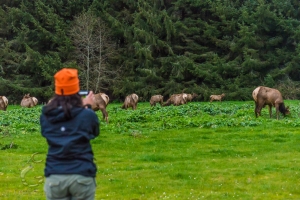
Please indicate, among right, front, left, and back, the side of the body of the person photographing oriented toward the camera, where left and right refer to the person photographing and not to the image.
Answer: back

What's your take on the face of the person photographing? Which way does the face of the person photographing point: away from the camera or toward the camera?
away from the camera

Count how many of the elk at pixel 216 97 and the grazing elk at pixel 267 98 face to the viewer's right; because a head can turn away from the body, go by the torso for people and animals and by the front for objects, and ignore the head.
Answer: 2

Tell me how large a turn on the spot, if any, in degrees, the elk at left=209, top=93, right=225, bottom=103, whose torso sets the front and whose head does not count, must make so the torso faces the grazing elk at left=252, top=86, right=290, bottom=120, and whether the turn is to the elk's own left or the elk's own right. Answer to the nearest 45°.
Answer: approximately 90° to the elk's own right

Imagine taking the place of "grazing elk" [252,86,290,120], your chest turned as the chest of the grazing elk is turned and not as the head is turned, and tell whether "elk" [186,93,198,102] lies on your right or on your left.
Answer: on your left

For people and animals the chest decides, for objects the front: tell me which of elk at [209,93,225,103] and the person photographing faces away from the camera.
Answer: the person photographing

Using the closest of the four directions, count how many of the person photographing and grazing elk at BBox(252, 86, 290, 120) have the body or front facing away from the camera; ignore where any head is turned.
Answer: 1

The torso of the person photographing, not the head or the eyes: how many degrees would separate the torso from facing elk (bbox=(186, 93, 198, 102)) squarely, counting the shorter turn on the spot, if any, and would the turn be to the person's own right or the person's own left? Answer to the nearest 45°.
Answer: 0° — they already face it

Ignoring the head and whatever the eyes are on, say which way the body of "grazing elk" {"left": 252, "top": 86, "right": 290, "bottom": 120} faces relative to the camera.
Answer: to the viewer's right

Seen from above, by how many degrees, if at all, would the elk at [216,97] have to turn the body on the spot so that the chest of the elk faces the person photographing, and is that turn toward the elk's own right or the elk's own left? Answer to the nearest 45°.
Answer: approximately 90° to the elk's own right

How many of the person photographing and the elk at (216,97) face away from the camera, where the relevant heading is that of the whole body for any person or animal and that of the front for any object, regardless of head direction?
1

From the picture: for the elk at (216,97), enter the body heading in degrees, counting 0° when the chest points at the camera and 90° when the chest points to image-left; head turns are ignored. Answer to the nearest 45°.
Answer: approximately 270°
